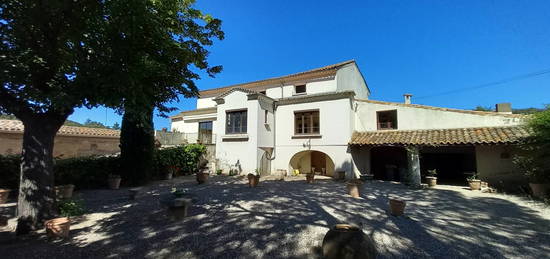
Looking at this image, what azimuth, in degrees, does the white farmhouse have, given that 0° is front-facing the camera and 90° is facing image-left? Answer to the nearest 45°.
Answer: approximately 0°

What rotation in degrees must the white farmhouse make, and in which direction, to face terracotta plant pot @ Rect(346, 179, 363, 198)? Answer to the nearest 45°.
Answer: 0° — it already faces it

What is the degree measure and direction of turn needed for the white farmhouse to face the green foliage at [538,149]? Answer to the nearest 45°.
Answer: approximately 45° to its left

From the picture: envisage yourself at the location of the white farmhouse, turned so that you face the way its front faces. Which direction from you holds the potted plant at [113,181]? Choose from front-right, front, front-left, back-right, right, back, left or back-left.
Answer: front-right

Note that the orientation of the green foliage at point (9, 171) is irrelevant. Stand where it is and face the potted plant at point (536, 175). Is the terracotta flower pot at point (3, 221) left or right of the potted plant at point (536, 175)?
right

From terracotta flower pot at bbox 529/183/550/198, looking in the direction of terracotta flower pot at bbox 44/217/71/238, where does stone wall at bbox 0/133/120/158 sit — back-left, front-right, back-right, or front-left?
front-right

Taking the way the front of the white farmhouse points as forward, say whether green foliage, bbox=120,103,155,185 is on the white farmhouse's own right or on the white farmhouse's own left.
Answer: on the white farmhouse's own right

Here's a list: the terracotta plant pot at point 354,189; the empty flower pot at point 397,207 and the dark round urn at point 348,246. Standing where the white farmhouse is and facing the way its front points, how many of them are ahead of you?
3

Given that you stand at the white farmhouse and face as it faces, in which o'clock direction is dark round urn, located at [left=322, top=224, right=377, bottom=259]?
The dark round urn is roughly at 12 o'clock from the white farmhouse.

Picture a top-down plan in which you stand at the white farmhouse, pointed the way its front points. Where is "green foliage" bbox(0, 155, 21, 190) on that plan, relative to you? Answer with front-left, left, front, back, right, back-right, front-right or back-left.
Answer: front-right

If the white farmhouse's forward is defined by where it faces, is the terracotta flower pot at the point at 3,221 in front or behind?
in front

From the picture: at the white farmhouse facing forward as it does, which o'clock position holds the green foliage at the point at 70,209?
The green foliage is roughly at 1 o'clock from the white farmhouse.

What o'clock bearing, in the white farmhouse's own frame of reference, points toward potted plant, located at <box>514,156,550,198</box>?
The potted plant is roughly at 10 o'clock from the white farmhouse.
